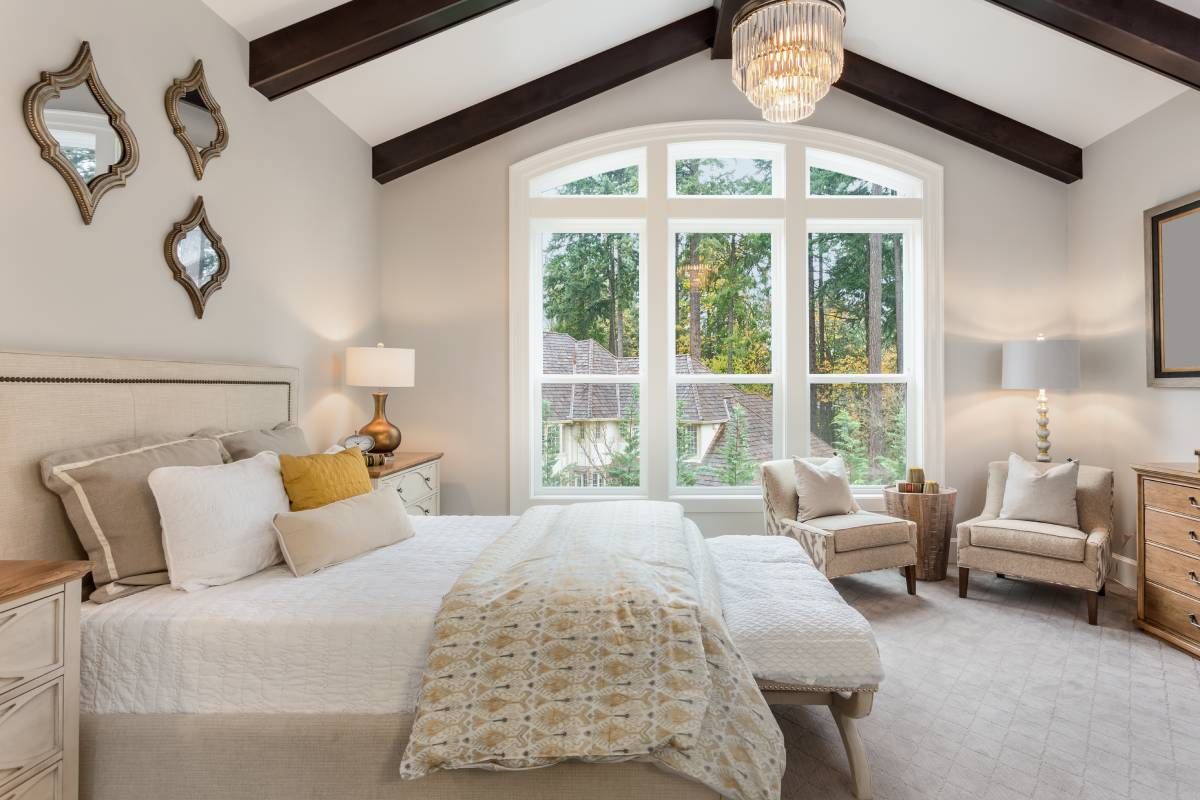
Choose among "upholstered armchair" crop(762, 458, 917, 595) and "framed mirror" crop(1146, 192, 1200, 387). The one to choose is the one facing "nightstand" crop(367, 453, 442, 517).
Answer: the framed mirror

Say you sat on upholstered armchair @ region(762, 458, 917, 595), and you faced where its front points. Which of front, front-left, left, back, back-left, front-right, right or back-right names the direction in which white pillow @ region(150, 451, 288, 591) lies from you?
right

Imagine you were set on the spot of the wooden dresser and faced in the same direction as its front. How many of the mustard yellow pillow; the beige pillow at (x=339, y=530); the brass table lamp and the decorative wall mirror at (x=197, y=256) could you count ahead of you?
4

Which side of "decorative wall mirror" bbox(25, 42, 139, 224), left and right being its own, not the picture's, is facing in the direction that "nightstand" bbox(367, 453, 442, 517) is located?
left

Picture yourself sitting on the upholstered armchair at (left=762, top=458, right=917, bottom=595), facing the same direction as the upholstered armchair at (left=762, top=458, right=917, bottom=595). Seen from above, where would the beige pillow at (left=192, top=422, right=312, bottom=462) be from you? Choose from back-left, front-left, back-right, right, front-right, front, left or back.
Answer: right

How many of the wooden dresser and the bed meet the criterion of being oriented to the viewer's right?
1

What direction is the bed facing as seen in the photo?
to the viewer's right

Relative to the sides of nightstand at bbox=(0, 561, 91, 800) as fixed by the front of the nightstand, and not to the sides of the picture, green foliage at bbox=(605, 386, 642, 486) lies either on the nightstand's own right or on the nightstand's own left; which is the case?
on the nightstand's own left

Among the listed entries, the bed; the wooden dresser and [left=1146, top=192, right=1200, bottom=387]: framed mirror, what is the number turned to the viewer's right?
1

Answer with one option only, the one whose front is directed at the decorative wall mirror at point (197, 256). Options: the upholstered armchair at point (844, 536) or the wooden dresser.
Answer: the wooden dresser

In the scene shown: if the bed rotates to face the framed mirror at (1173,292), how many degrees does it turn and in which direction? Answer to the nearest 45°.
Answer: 0° — it already faces it

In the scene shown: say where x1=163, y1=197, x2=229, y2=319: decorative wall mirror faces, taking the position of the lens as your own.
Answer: facing the viewer and to the right of the viewer

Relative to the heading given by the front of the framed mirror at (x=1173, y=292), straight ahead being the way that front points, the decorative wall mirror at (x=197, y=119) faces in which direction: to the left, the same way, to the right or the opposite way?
the opposite way

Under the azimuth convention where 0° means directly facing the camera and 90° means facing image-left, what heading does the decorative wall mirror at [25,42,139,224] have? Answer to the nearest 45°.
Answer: approximately 315°

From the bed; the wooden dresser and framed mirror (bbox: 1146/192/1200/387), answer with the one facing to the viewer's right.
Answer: the bed
